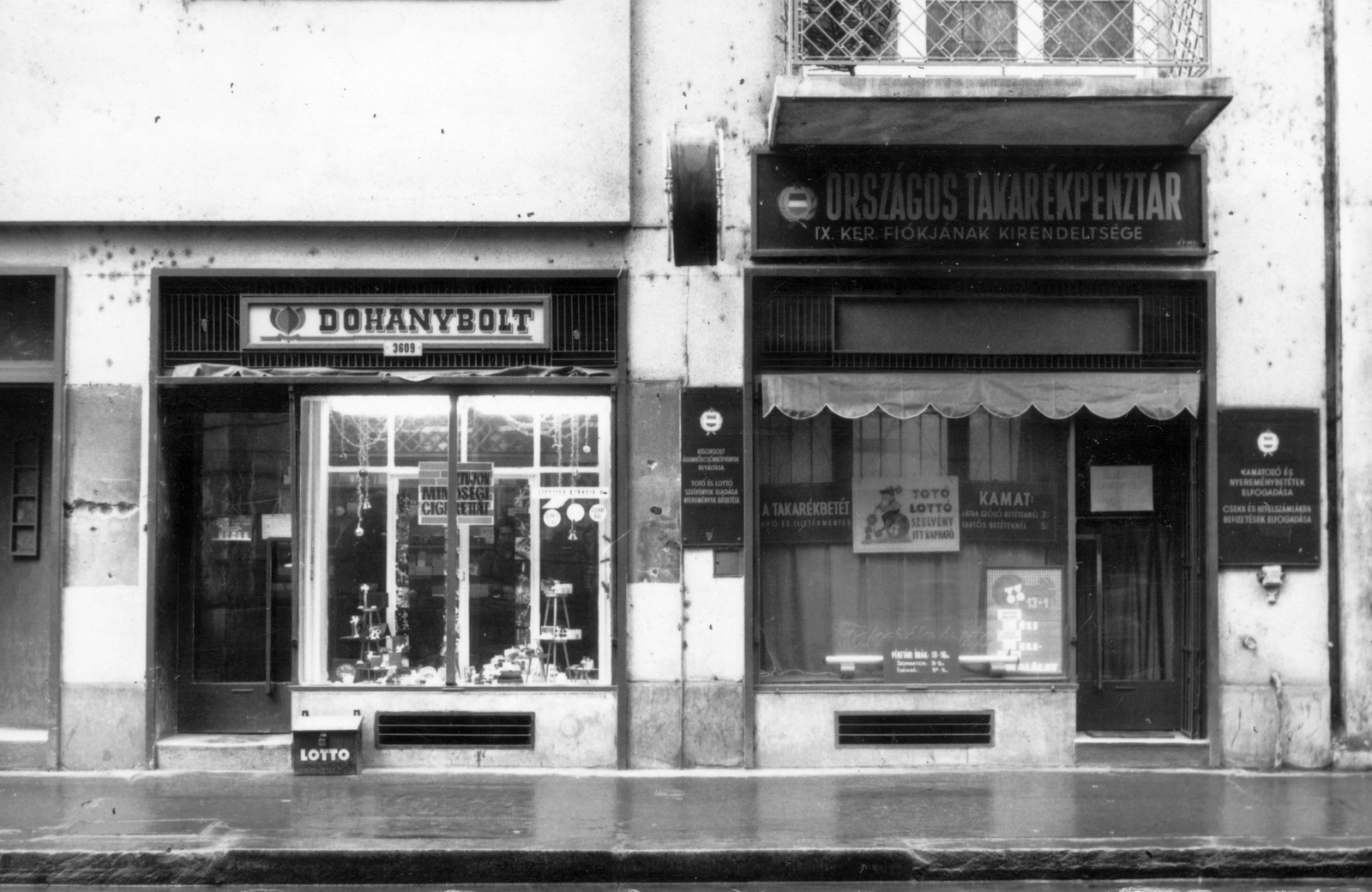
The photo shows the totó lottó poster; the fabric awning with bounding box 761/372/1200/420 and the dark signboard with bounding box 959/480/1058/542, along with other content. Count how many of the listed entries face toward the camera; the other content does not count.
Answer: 3

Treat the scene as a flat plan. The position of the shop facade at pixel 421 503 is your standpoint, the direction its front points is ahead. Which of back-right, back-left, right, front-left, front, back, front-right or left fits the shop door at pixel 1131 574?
left

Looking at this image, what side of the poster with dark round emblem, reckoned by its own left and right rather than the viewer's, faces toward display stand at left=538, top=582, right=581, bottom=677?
right

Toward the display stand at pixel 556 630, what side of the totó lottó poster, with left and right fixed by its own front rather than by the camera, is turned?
right

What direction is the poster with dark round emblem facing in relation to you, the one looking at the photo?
facing the viewer

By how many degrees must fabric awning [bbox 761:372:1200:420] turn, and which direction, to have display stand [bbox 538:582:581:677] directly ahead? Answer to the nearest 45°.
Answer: approximately 90° to its right

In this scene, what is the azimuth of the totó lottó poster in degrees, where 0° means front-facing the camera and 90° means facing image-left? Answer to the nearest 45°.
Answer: approximately 0°

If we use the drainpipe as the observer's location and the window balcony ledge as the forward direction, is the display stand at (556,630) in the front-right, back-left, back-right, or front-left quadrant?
front-right

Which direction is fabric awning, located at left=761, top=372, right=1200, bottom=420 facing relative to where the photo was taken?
toward the camera

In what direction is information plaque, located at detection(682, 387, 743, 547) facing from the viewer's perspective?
toward the camera

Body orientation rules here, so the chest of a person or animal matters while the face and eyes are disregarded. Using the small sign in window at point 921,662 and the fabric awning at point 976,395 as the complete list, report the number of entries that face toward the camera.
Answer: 2
